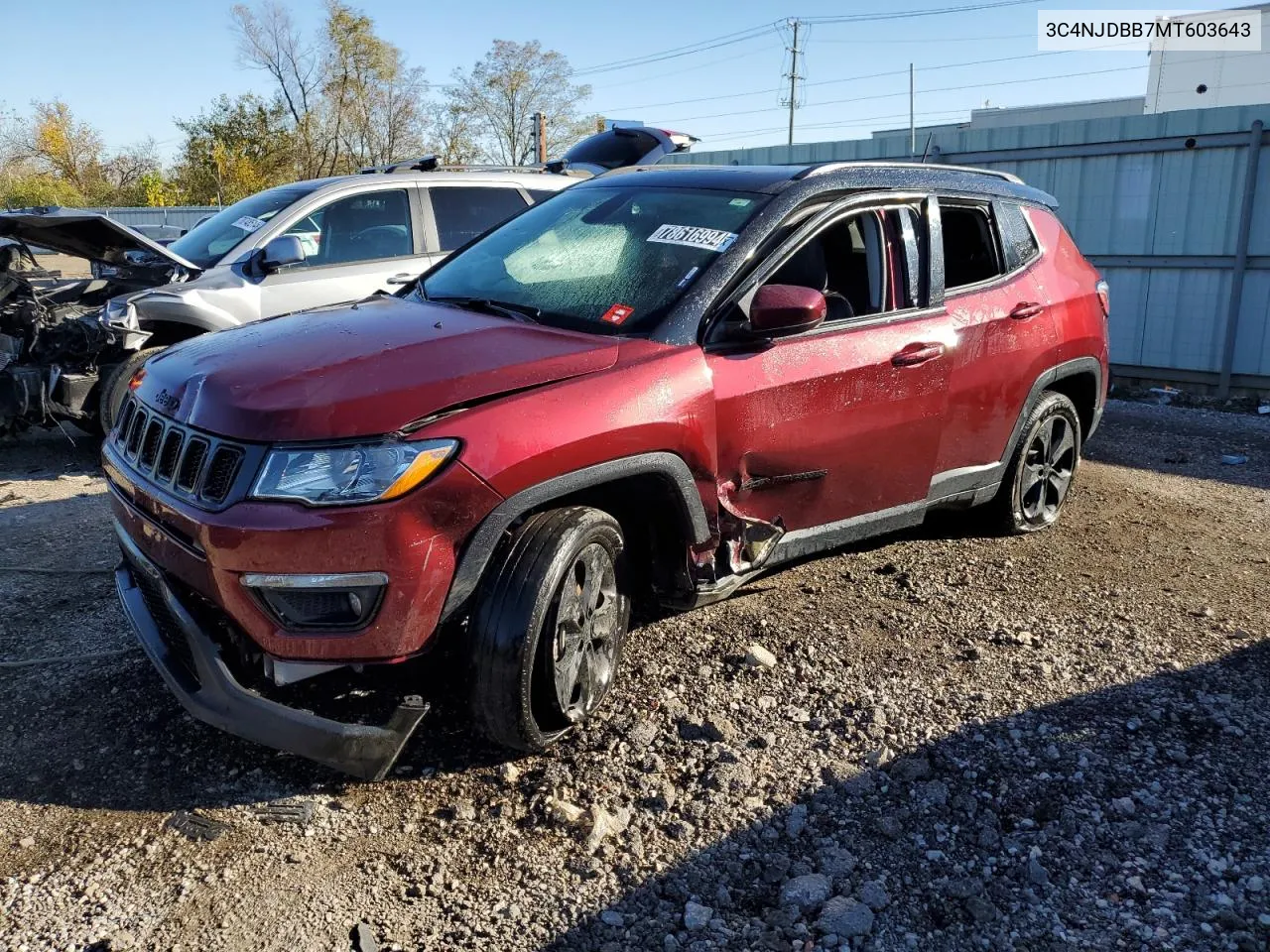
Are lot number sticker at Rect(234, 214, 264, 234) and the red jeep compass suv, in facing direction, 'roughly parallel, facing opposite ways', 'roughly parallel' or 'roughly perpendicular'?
roughly parallel

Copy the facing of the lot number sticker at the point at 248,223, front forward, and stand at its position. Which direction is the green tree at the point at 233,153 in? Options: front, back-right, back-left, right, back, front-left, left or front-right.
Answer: back-right

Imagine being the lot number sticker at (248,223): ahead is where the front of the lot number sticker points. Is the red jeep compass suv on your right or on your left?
on your left

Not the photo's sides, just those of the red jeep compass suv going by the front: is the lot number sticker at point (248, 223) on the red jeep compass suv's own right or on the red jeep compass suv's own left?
on the red jeep compass suv's own right

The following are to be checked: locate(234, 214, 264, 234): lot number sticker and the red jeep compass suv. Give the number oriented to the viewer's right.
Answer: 0

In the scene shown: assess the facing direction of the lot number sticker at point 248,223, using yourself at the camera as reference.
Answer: facing the viewer and to the left of the viewer

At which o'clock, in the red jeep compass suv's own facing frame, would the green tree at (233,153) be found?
The green tree is roughly at 4 o'clock from the red jeep compass suv.

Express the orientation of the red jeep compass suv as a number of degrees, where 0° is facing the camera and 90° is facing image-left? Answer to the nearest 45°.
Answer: approximately 45°
